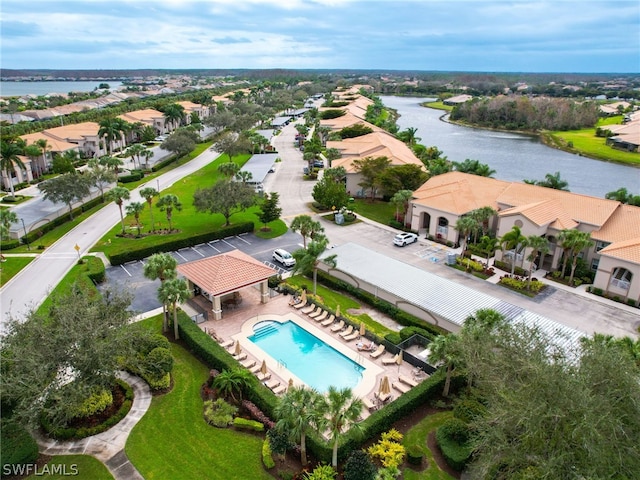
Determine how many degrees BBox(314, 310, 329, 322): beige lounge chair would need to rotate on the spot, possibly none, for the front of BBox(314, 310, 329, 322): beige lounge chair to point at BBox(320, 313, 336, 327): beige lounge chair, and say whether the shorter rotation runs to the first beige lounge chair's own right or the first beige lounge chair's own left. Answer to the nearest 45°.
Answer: approximately 90° to the first beige lounge chair's own left

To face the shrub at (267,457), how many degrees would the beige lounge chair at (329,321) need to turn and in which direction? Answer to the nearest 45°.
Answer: approximately 45° to its left

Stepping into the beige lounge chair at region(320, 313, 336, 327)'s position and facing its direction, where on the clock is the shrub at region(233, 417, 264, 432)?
The shrub is roughly at 11 o'clock from the beige lounge chair.

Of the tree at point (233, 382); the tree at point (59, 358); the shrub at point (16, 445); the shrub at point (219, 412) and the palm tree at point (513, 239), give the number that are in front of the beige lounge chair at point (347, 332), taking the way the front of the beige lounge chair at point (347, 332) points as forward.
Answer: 4

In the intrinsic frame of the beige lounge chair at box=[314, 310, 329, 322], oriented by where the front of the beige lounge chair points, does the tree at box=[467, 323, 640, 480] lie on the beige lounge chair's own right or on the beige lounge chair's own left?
on the beige lounge chair's own left

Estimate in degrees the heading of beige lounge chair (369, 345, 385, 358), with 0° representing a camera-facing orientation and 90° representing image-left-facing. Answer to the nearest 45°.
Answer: approximately 45°

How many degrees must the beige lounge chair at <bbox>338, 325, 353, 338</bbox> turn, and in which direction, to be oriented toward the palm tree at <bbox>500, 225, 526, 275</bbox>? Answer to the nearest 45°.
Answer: approximately 180°
